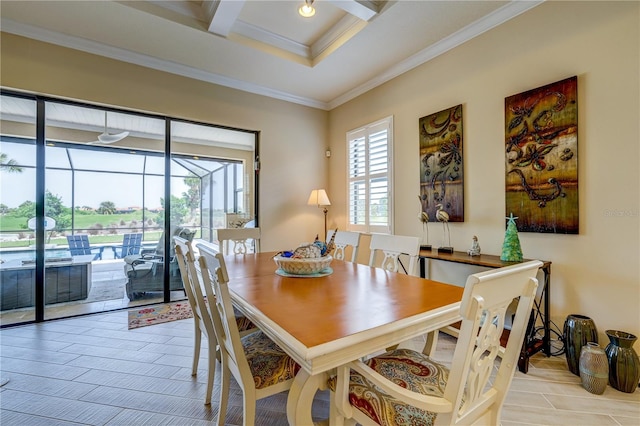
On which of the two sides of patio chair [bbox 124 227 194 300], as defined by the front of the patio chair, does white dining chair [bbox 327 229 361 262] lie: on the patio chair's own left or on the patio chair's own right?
on the patio chair's own left

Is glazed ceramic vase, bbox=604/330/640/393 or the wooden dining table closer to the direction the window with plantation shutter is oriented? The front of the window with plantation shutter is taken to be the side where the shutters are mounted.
the wooden dining table

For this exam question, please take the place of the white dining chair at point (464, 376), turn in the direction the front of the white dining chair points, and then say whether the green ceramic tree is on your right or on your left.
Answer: on your right

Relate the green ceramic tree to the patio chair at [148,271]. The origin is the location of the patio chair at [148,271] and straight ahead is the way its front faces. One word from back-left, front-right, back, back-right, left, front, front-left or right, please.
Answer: back-left

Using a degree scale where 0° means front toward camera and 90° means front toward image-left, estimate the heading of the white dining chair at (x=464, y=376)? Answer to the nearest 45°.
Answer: approximately 135°

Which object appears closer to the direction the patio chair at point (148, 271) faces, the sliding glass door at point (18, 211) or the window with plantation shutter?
the sliding glass door

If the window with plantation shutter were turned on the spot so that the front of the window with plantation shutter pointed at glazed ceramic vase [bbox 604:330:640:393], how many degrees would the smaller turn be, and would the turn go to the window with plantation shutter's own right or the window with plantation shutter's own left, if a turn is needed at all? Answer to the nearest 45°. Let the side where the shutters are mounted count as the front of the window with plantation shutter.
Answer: approximately 90° to the window with plantation shutter's own left

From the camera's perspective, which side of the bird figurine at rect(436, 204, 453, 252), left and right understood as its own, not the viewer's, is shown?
left

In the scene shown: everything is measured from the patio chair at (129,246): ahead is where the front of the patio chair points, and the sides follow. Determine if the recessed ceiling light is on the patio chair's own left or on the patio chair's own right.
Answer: on the patio chair's own left
